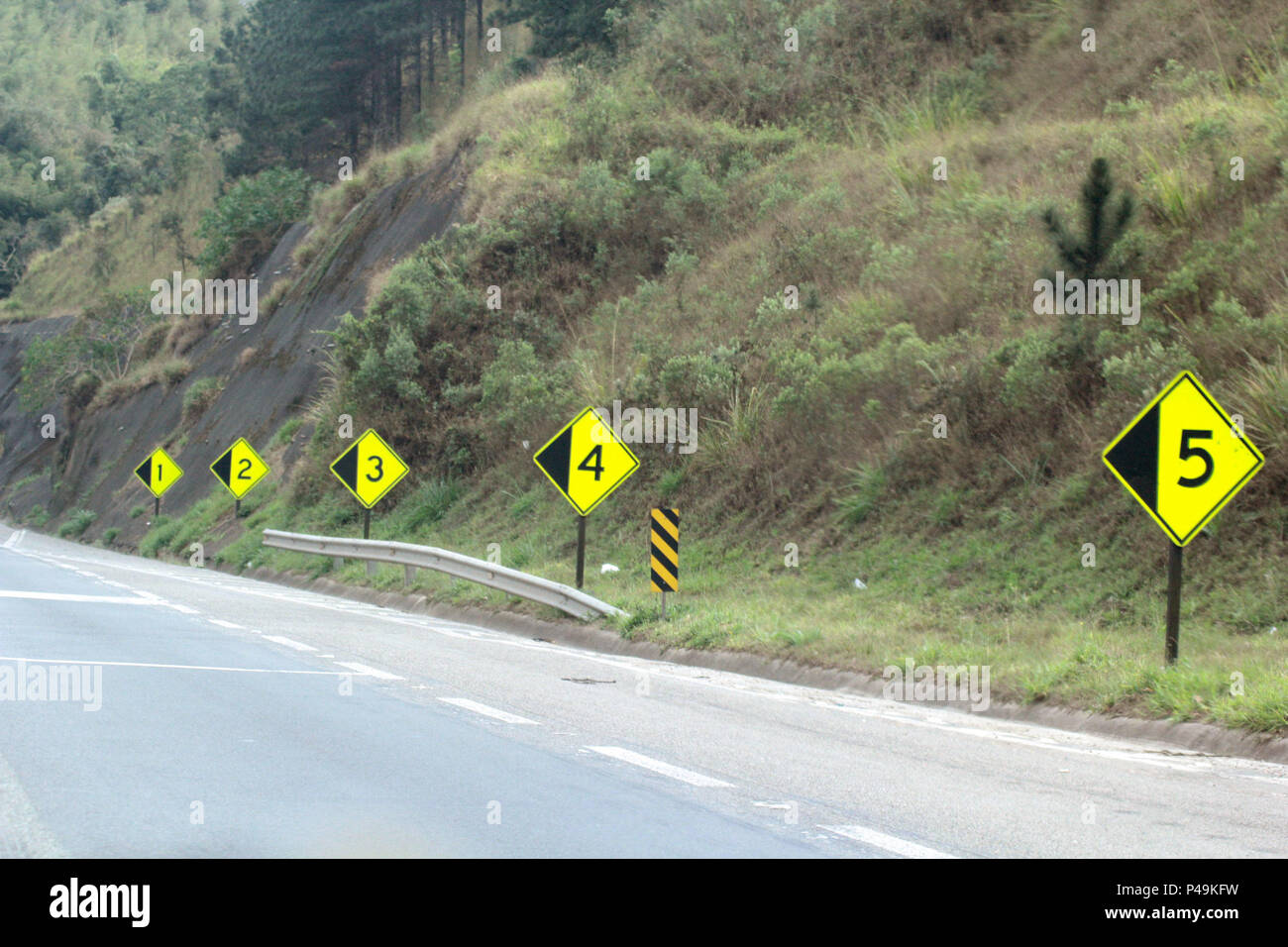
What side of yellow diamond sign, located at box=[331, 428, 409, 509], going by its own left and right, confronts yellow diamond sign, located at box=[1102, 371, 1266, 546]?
front

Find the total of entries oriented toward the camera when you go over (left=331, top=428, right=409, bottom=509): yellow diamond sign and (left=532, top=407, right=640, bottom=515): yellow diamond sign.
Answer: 2

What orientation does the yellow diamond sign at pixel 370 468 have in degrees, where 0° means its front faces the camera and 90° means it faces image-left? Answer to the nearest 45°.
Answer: approximately 0°

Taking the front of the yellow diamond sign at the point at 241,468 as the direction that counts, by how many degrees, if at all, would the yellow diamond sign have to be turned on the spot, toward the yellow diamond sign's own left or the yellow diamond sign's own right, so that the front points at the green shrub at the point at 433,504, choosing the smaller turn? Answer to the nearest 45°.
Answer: approximately 45° to the yellow diamond sign's own left
